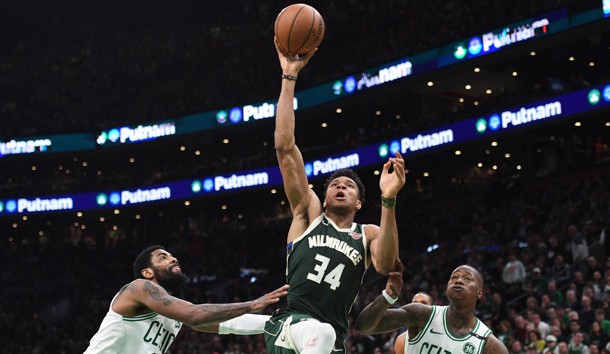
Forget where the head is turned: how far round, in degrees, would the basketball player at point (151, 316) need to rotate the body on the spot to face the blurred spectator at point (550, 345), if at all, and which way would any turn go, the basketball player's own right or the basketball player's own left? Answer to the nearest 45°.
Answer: approximately 90° to the basketball player's own left

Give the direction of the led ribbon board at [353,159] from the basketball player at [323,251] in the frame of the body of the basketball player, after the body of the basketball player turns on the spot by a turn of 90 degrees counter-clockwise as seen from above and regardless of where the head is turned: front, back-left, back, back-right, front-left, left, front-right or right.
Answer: left

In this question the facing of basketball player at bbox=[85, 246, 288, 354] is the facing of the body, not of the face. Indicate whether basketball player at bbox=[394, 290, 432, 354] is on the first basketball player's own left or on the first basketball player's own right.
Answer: on the first basketball player's own left

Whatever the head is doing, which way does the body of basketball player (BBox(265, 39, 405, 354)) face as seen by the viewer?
toward the camera

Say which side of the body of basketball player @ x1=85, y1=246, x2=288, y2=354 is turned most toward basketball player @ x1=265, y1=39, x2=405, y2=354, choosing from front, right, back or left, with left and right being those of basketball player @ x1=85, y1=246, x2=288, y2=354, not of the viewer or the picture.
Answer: front

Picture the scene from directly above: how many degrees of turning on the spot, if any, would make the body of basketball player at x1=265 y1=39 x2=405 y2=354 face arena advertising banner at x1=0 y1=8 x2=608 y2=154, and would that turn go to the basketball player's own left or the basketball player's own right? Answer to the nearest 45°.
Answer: approximately 180°

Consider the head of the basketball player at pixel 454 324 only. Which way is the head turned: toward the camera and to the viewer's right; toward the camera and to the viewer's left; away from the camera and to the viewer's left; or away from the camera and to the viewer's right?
toward the camera and to the viewer's left

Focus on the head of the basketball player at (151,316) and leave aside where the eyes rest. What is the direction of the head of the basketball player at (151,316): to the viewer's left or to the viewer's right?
to the viewer's right

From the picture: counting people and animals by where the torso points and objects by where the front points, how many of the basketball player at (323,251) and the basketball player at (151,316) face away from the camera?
0

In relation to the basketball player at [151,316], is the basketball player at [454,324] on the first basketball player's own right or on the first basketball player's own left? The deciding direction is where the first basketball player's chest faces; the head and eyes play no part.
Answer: on the first basketball player's own left

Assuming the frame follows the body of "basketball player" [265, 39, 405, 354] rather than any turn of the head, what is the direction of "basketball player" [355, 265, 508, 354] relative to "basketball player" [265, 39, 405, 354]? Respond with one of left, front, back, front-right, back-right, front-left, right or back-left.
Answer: back-left
